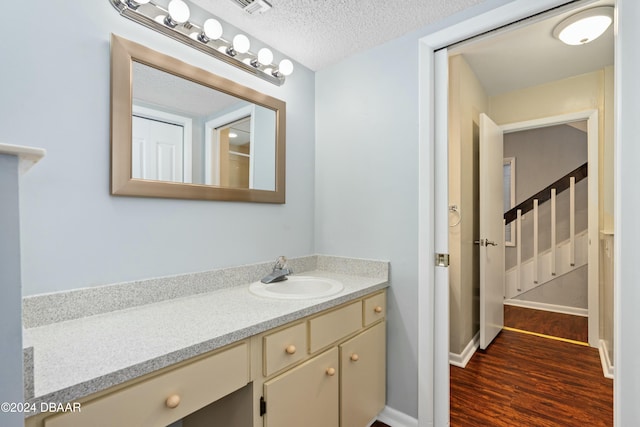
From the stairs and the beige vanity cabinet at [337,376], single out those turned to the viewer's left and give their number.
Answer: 1

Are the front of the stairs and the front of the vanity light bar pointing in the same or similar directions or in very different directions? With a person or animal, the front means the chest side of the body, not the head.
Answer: very different directions

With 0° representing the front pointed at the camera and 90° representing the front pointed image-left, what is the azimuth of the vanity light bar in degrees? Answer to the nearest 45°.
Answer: approximately 315°

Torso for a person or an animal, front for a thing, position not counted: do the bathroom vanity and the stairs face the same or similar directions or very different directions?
very different directions

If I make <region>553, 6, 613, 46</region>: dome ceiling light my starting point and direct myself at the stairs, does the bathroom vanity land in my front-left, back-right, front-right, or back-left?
back-left

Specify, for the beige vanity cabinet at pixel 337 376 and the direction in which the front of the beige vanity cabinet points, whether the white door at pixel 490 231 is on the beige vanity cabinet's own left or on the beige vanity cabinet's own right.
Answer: on the beige vanity cabinet's own left

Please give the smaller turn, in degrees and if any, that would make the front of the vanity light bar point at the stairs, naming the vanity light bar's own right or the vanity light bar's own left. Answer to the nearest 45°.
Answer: approximately 45° to the vanity light bar's own left
